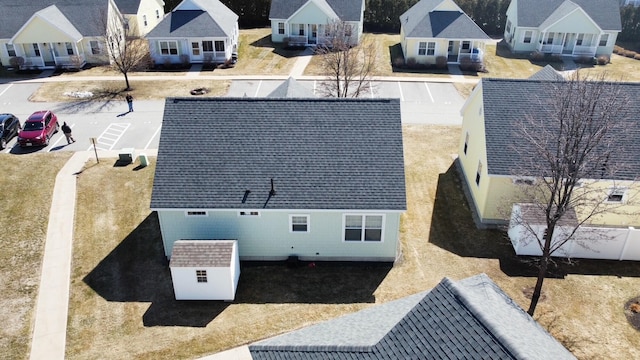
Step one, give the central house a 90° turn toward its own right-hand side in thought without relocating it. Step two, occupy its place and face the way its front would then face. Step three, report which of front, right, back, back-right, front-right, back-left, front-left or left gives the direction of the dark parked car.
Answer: back-left

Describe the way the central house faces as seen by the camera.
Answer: facing away from the viewer

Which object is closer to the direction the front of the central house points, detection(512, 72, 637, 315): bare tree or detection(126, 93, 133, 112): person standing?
the person standing

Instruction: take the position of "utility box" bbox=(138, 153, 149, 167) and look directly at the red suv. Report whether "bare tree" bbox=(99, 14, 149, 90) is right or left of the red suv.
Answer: right

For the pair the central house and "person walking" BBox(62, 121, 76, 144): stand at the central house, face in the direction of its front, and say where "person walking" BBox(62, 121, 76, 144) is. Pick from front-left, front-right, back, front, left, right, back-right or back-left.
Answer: front-left

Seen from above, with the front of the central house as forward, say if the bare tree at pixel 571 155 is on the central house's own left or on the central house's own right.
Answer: on the central house's own right

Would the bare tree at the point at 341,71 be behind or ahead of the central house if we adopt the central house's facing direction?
ahead
